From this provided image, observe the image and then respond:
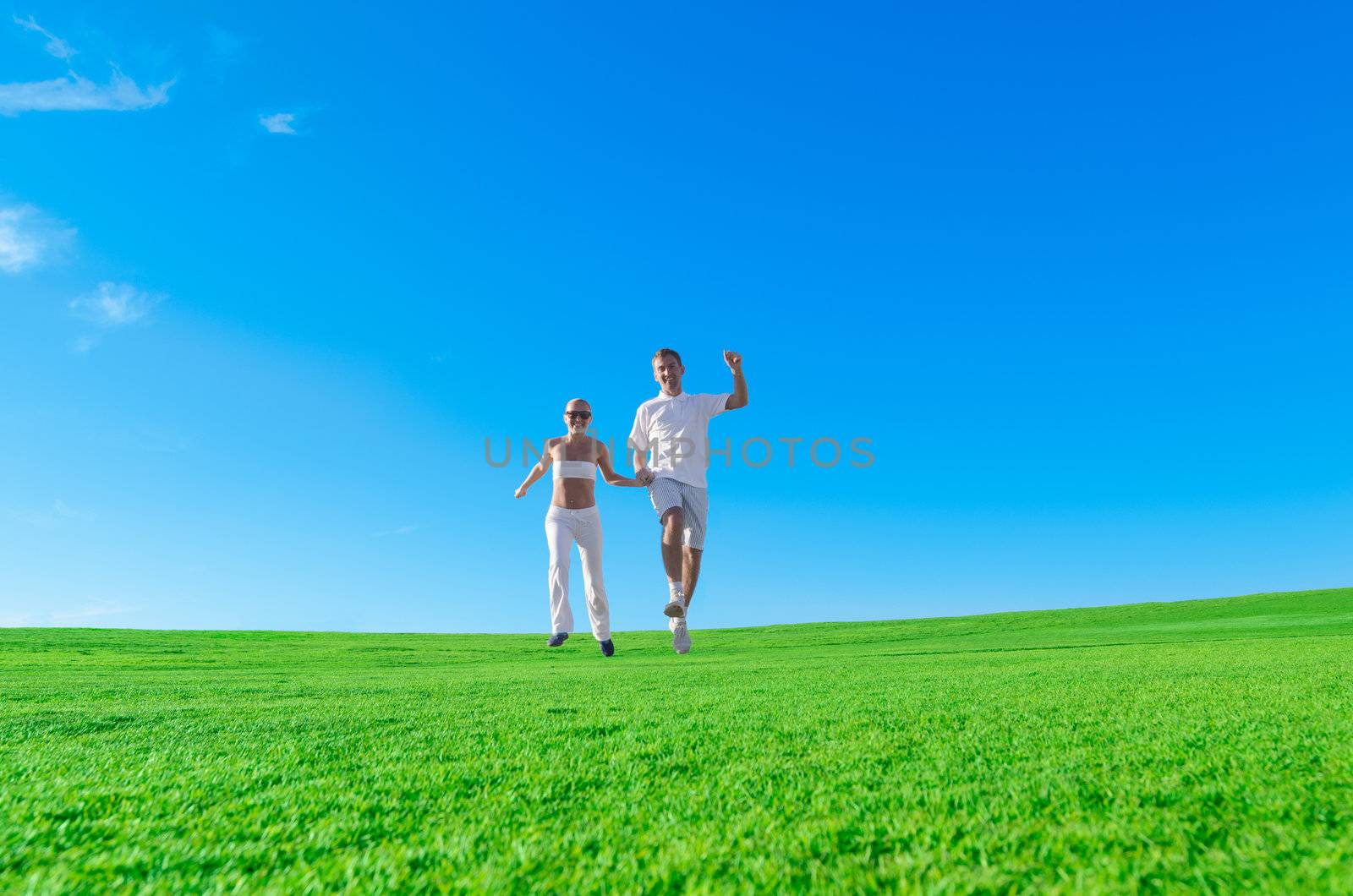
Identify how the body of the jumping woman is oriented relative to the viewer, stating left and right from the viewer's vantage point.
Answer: facing the viewer

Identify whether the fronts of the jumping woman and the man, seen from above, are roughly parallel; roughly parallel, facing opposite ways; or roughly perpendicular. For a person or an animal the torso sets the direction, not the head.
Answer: roughly parallel

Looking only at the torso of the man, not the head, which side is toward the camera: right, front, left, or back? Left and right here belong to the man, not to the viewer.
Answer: front

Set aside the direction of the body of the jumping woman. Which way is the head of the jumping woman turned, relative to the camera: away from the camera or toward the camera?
toward the camera

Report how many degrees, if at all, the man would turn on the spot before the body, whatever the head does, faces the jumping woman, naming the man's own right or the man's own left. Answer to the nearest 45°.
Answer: approximately 135° to the man's own right

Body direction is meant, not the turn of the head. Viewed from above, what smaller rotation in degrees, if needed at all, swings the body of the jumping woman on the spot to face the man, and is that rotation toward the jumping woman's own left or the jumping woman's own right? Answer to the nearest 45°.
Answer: approximately 45° to the jumping woman's own left

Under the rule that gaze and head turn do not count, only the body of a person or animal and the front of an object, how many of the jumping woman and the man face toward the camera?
2
